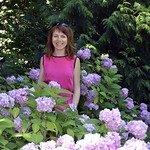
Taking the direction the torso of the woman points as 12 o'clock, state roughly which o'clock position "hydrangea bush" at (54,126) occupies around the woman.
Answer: The hydrangea bush is roughly at 12 o'clock from the woman.

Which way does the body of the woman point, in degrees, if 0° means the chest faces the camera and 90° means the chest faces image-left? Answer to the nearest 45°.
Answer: approximately 0°
